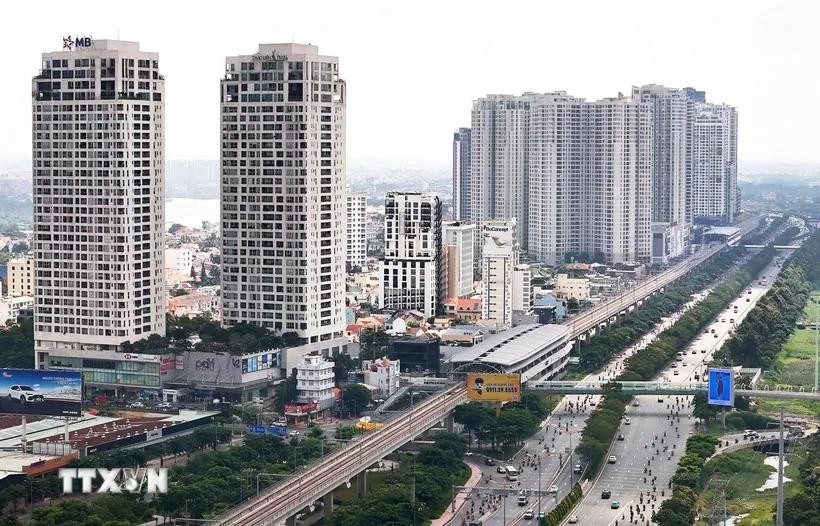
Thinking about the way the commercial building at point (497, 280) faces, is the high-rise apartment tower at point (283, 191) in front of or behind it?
in front

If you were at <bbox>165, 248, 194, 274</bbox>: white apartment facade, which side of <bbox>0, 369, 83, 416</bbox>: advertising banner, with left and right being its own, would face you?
back

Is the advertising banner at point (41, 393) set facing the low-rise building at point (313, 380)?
no

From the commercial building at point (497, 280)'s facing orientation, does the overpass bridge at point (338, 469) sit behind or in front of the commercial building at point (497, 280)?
in front

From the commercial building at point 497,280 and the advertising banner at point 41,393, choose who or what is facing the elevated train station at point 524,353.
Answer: the commercial building at point 497,280

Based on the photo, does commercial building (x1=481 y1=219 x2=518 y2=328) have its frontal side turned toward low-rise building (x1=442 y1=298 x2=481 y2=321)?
no

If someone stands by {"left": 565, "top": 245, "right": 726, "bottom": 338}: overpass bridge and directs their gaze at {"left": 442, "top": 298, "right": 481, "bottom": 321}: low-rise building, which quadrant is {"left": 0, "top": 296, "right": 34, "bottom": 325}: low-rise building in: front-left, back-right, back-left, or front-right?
front-right

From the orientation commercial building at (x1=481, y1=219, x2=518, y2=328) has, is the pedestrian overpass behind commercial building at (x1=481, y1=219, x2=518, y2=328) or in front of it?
in front

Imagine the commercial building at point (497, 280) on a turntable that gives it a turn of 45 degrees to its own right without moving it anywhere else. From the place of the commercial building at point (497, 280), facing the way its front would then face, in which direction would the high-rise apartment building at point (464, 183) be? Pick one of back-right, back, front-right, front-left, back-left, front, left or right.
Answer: back-right

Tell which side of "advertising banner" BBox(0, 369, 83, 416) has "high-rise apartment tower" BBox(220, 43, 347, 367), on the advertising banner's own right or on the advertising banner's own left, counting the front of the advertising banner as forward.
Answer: on the advertising banner's own left

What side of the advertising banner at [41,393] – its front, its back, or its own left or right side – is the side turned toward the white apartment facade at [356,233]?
back

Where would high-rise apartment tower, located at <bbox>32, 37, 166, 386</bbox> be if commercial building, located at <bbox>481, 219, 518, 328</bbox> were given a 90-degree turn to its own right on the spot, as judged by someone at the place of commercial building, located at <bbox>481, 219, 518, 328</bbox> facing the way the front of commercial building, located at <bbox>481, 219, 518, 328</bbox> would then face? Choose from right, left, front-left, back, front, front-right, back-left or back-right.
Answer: front-left

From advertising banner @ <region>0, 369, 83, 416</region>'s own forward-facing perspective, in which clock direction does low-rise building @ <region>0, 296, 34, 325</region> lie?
The low-rise building is roughly at 6 o'clock from the advertising banner.

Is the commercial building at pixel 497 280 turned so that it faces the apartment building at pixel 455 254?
no

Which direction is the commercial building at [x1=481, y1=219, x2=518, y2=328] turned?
toward the camera

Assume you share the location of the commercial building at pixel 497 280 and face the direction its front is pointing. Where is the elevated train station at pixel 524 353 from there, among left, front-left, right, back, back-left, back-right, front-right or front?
front

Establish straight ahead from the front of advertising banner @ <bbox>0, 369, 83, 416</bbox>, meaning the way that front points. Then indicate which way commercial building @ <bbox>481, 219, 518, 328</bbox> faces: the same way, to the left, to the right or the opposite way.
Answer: the same way

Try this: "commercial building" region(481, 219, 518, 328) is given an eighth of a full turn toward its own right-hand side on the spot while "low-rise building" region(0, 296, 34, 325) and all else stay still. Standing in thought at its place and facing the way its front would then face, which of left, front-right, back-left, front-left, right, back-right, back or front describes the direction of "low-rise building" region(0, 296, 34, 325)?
front-right

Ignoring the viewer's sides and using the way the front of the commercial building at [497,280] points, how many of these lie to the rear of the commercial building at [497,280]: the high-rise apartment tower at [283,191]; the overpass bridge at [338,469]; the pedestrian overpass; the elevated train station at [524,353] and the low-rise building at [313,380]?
0

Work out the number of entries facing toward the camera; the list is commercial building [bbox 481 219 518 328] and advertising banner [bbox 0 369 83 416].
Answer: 2
